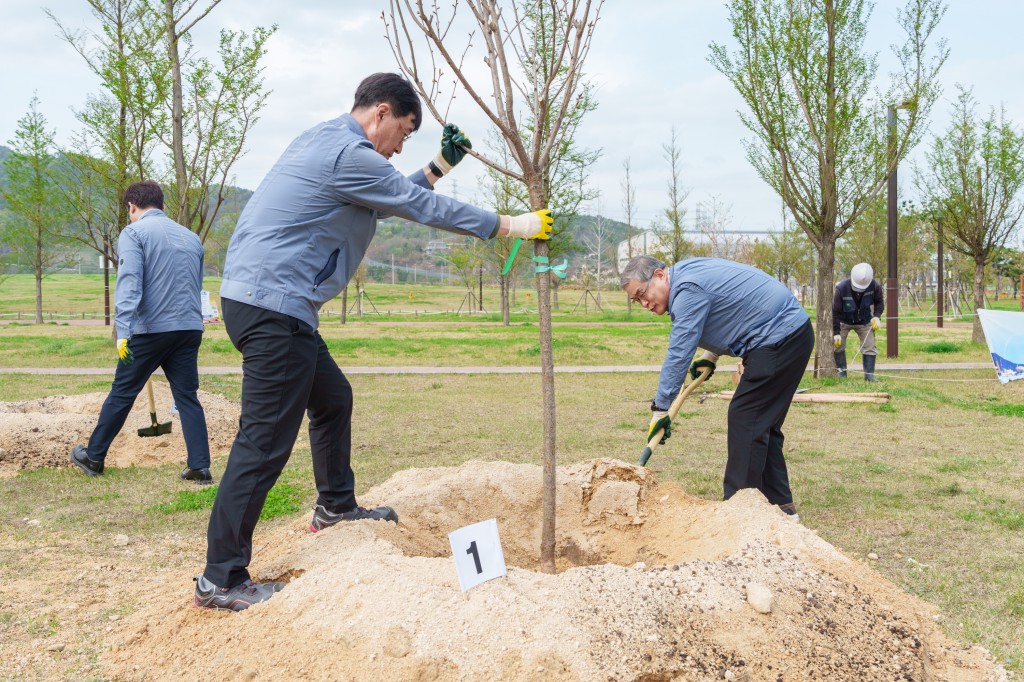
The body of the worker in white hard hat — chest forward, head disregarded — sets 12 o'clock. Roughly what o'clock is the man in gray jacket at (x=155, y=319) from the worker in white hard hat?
The man in gray jacket is roughly at 1 o'clock from the worker in white hard hat.

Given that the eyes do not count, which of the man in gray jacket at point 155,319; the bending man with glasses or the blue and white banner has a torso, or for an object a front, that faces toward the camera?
the blue and white banner

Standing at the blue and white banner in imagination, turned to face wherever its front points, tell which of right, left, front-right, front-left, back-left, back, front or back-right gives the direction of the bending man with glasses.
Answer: front

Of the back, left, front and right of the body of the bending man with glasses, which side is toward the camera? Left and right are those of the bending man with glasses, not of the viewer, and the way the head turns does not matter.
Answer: left

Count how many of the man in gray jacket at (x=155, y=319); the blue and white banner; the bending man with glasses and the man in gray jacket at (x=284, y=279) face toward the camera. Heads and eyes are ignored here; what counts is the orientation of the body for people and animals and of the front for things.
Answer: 1

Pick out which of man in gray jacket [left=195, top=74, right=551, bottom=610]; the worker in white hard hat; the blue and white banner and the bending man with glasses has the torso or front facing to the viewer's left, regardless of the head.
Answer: the bending man with glasses

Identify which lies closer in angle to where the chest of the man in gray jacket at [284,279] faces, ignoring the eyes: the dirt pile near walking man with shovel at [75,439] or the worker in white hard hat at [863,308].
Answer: the worker in white hard hat

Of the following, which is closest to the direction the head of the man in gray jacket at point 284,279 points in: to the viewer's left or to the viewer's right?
to the viewer's right

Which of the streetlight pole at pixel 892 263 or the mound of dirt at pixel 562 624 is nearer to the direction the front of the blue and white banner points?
the mound of dirt

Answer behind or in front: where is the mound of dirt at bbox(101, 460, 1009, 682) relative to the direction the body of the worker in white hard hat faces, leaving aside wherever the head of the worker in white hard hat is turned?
in front

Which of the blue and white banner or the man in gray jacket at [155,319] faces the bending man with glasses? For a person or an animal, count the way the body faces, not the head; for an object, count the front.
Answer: the blue and white banner

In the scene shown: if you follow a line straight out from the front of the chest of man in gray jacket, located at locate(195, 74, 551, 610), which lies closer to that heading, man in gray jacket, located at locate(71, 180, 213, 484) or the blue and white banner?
the blue and white banner

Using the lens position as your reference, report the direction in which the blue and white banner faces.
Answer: facing the viewer

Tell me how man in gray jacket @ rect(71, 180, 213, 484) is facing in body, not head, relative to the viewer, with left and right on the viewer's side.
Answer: facing away from the viewer and to the left of the viewer

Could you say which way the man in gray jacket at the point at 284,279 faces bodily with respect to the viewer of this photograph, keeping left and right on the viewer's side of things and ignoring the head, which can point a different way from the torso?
facing to the right of the viewer
